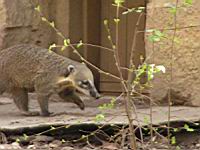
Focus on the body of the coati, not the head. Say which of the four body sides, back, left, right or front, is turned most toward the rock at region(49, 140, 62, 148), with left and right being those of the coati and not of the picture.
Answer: right

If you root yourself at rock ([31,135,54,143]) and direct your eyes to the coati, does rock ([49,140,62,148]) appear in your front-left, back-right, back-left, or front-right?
back-right

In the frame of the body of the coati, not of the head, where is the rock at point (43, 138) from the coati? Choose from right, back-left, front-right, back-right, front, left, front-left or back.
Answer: right

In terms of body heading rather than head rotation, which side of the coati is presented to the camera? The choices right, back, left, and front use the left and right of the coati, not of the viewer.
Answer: right
